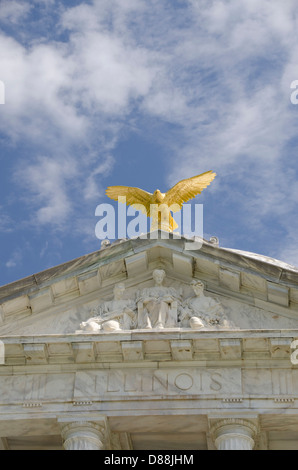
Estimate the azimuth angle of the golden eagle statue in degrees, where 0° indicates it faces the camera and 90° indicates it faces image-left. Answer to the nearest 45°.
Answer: approximately 0°

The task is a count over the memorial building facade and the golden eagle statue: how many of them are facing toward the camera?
2
